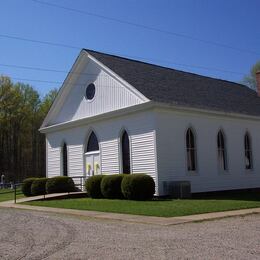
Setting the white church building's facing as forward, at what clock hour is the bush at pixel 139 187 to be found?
The bush is roughly at 11 o'clock from the white church building.

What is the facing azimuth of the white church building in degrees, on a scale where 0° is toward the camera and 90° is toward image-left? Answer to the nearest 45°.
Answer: approximately 45°

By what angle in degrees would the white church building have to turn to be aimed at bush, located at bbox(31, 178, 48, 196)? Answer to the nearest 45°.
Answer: approximately 45° to its right

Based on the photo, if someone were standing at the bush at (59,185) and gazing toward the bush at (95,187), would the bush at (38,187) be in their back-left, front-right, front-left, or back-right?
back-right
